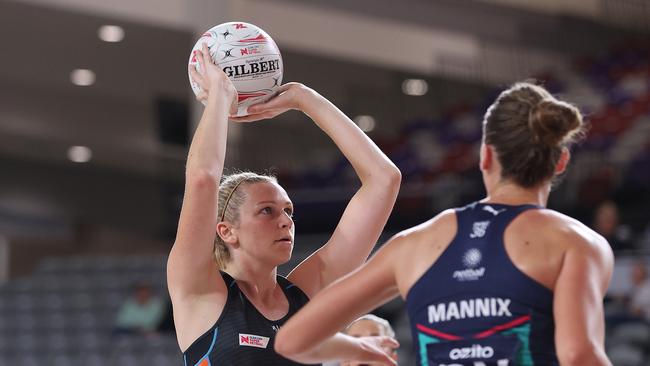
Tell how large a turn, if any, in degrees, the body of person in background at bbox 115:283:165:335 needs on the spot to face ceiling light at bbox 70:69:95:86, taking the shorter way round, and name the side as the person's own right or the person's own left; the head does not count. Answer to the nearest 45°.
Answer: approximately 180°

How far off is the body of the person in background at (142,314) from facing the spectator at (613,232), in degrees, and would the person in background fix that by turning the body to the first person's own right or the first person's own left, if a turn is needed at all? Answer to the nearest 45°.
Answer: approximately 45° to the first person's own left

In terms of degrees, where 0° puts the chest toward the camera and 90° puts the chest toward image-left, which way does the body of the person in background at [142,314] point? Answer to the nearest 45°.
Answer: approximately 0°

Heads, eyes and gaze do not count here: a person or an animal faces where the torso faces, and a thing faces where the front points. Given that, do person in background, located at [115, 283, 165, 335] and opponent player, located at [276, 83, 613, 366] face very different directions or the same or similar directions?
very different directions

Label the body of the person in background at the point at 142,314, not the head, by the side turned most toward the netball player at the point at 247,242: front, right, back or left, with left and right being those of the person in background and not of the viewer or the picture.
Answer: front

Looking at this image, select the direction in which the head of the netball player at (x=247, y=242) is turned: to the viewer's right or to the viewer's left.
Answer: to the viewer's right

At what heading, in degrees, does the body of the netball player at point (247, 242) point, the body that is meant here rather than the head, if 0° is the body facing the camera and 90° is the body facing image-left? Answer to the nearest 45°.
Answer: approximately 315°

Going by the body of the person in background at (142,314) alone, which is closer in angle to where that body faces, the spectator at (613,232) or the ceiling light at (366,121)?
the spectator

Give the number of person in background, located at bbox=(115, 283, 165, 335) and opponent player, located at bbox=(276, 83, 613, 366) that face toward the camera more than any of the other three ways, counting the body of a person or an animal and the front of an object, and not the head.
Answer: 1

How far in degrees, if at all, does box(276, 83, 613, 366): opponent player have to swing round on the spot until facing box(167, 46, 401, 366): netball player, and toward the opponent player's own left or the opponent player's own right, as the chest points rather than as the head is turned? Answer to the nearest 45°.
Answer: approximately 45° to the opponent player's own left

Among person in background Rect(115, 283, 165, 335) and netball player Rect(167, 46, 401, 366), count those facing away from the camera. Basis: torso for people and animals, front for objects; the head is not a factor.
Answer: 0

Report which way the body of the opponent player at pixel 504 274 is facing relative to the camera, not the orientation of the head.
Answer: away from the camera

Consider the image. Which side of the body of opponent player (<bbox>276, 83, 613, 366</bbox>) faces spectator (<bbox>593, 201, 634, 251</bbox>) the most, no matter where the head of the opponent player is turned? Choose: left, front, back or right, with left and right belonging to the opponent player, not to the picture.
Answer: front
